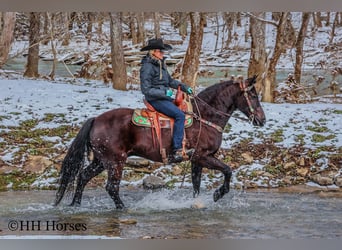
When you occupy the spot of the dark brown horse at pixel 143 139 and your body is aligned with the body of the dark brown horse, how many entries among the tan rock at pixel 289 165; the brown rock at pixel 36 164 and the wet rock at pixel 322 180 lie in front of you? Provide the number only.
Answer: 2

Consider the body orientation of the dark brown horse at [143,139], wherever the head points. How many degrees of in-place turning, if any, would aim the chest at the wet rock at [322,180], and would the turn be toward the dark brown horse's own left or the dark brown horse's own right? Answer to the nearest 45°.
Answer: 0° — it already faces it

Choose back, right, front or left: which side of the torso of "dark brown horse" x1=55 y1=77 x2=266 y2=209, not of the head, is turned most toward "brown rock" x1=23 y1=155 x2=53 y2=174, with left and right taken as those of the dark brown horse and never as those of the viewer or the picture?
back

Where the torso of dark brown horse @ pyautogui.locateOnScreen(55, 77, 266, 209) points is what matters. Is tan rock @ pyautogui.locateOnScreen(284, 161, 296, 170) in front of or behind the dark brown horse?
in front

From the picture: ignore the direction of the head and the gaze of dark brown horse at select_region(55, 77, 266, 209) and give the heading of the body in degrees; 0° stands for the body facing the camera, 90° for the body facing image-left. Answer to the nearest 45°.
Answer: approximately 270°

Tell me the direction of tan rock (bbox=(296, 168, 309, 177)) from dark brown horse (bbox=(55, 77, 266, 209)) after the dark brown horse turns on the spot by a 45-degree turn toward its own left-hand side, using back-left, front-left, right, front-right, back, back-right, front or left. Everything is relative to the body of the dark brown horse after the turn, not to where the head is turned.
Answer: front-right
